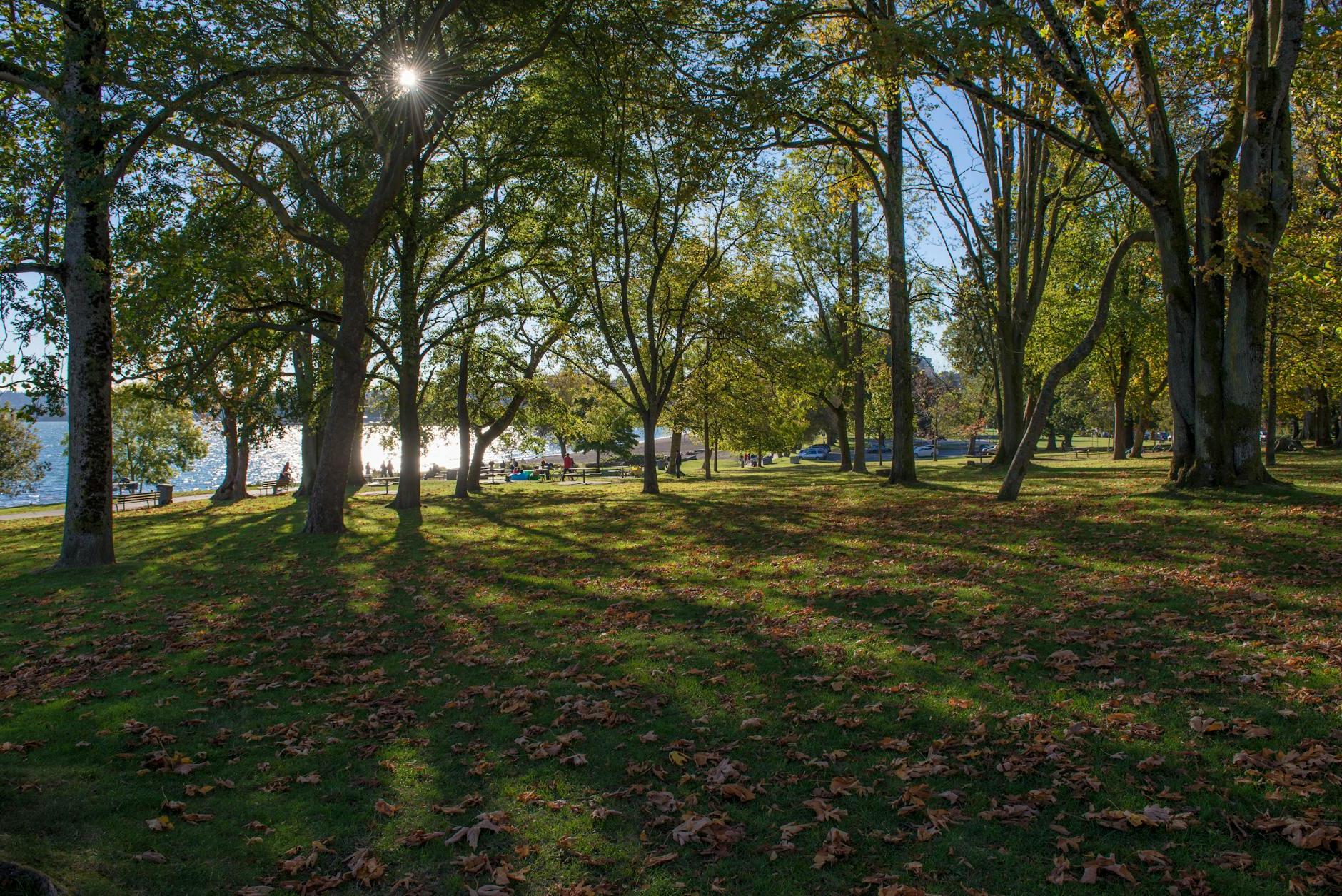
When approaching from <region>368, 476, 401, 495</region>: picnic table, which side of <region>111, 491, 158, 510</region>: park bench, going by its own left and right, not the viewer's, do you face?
right

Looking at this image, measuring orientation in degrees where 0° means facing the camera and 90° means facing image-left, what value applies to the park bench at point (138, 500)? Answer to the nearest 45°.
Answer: approximately 135°
